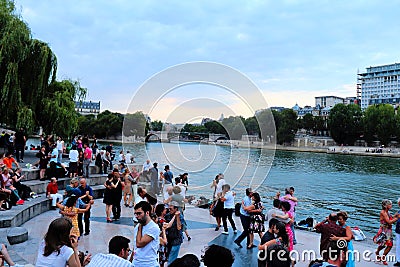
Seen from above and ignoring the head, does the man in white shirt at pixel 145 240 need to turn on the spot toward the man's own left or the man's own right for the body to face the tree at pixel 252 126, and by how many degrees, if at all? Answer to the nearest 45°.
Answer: approximately 180°

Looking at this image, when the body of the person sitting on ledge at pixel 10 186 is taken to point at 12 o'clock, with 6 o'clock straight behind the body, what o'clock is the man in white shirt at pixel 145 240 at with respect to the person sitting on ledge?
The man in white shirt is roughly at 1 o'clock from the person sitting on ledge.

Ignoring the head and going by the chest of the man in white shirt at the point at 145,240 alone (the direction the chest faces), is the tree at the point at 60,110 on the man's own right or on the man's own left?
on the man's own right

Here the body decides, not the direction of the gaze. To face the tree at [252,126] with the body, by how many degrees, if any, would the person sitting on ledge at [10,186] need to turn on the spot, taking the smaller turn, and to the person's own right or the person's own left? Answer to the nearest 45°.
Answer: approximately 45° to the person's own left

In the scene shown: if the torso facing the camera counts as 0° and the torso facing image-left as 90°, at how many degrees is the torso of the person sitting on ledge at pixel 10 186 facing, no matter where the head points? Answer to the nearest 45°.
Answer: approximately 315°

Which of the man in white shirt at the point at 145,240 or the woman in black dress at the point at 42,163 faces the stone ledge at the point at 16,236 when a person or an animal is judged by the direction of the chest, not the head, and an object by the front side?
the woman in black dress

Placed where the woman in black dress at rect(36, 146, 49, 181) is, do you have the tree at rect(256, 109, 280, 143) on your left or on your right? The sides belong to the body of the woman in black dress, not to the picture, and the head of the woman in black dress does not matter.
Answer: on your left

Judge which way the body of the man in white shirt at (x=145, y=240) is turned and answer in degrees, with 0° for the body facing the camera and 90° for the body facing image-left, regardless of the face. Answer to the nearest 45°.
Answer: approximately 45°

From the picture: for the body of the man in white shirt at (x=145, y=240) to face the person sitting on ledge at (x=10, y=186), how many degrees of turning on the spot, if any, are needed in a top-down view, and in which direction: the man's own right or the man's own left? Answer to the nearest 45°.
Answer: approximately 90° to the man's own right

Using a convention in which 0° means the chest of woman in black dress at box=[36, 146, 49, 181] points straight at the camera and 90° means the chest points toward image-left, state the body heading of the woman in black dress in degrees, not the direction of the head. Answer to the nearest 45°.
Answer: approximately 0°
